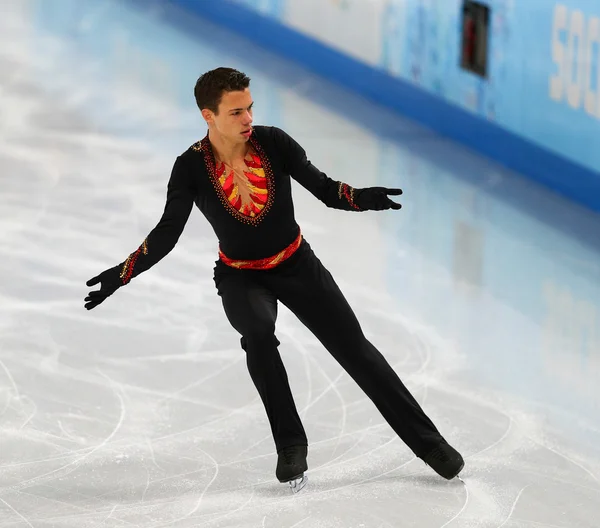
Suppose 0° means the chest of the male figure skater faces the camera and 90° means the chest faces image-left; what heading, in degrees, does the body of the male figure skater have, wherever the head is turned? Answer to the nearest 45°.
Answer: approximately 0°

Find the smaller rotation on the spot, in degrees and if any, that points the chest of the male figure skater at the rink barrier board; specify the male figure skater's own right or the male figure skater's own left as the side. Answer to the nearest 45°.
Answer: approximately 180°
